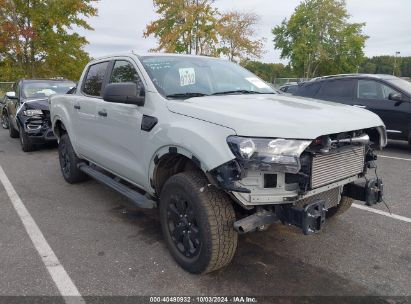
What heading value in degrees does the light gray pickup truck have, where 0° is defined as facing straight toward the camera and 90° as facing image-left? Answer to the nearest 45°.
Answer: approximately 315°

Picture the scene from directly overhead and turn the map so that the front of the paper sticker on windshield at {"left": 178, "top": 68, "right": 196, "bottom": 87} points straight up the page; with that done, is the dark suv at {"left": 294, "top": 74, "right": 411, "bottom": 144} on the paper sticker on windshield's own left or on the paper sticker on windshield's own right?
on the paper sticker on windshield's own left

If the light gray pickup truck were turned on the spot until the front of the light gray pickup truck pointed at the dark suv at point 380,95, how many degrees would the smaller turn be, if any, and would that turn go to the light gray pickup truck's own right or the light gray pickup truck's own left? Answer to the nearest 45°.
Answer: approximately 90° to the light gray pickup truck's own left

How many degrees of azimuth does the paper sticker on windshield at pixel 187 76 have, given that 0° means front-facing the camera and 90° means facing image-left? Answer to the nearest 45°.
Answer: approximately 315°
